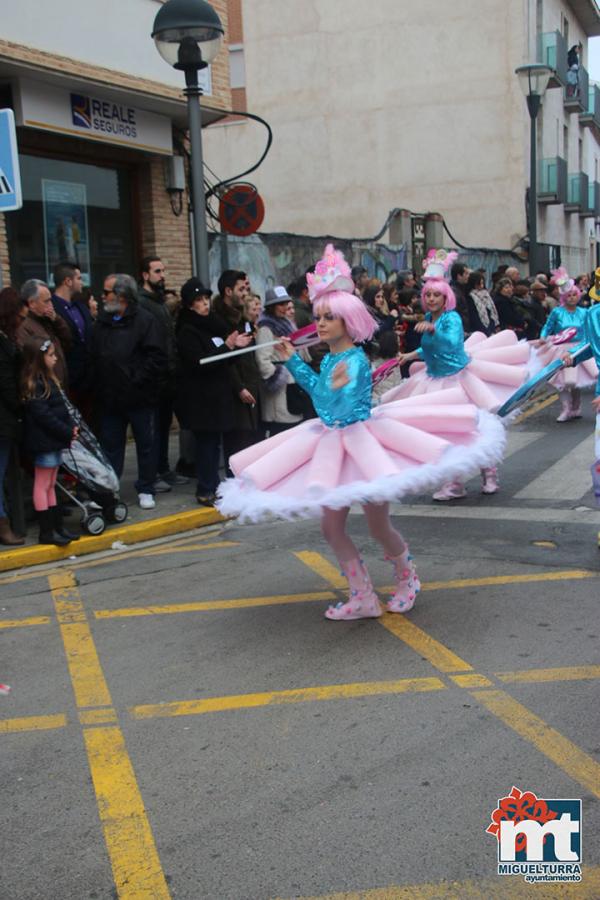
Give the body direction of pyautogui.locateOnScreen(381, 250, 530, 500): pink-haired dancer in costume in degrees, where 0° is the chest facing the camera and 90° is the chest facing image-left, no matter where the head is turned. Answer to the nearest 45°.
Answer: approximately 45°

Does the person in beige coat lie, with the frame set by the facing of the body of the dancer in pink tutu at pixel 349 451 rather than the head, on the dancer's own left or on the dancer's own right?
on the dancer's own right
